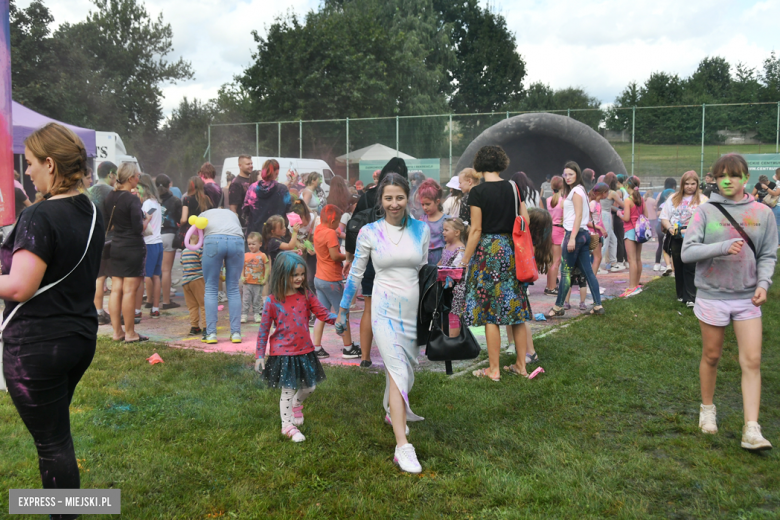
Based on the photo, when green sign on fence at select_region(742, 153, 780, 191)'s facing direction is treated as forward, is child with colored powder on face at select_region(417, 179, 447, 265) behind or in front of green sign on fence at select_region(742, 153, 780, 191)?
in front

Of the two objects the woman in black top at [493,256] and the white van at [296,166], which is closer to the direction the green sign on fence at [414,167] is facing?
the woman in black top

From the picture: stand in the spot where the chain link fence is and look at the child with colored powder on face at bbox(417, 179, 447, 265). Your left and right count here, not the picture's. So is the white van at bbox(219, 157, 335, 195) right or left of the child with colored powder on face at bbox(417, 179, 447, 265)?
right

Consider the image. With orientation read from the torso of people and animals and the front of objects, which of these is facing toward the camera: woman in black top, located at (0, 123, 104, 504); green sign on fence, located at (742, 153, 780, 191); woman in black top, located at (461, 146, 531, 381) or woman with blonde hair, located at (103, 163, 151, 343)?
the green sign on fence

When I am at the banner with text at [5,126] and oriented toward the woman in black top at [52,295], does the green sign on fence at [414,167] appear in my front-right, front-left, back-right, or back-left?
back-left

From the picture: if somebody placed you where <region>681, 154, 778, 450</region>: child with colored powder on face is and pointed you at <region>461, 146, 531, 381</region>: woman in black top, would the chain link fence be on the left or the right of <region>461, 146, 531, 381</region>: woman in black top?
right

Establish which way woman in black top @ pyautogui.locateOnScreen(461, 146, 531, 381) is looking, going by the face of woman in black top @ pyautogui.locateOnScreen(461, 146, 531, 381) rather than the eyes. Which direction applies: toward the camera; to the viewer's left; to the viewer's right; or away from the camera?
away from the camera

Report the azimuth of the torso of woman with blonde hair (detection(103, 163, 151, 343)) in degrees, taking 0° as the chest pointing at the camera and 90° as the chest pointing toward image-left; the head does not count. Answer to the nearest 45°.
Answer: approximately 225°
